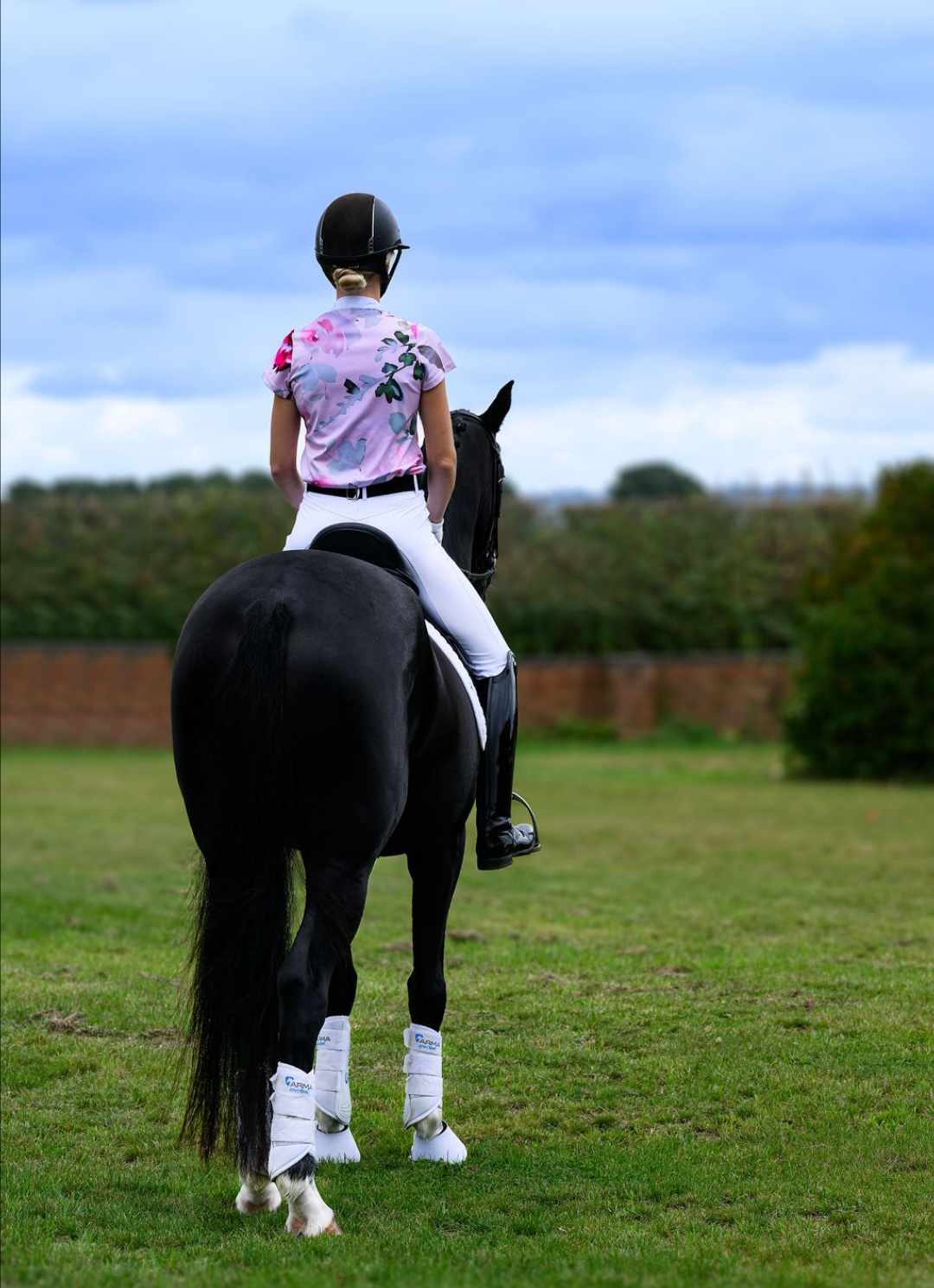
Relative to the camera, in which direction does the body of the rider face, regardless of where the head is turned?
away from the camera

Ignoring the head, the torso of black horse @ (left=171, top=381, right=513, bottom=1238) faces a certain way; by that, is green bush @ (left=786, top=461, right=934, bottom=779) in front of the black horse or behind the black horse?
in front

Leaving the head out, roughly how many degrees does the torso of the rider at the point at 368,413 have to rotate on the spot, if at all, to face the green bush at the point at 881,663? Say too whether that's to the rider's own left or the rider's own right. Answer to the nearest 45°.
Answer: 0° — they already face it

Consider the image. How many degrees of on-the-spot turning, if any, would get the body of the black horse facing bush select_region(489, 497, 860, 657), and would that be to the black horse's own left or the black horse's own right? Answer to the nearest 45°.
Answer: approximately 45° to the black horse's own left

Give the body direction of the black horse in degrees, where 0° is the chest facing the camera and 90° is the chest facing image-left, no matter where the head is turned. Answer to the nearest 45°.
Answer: approximately 225°

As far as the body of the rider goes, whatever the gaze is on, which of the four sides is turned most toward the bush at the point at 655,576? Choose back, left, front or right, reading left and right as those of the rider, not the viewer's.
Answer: front
